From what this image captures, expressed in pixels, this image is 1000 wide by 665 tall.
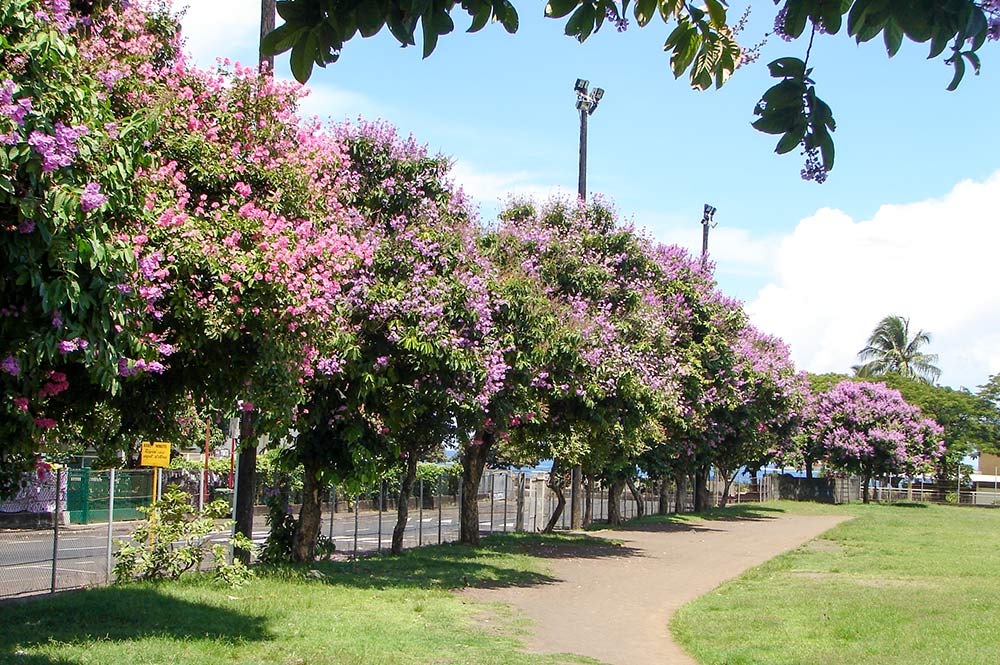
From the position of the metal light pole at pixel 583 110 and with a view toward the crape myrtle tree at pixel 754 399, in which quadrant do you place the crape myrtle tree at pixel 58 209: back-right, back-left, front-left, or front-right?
back-right

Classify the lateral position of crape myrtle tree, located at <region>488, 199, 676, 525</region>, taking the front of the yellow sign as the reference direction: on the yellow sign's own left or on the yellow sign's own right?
on the yellow sign's own left

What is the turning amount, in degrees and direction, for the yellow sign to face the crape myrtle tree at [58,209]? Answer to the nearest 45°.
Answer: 0° — it already faces it

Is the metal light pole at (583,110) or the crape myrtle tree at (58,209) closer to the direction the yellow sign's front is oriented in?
the crape myrtle tree

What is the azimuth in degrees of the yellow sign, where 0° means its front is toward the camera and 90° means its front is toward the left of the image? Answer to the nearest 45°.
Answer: approximately 0°

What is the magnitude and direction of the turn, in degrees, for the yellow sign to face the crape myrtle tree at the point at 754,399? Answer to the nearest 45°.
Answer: approximately 135° to its left

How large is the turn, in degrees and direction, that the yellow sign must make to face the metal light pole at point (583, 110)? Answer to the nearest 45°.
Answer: approximately 135° to its left
